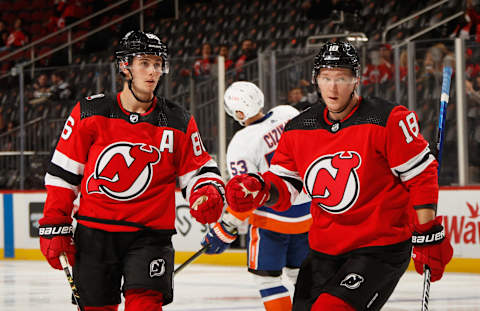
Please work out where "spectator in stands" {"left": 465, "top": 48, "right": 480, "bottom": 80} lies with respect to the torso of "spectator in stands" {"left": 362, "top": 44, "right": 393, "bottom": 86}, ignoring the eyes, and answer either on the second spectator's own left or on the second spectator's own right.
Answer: on the second spectator's own left

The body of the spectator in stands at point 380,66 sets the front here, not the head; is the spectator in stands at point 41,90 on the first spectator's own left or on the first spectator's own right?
on the first spectator's own right

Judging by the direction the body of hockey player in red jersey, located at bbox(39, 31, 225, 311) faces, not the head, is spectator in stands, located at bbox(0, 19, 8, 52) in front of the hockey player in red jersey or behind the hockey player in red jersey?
behind

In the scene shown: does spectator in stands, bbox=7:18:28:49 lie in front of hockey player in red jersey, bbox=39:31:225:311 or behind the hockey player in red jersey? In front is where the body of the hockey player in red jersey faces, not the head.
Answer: behind

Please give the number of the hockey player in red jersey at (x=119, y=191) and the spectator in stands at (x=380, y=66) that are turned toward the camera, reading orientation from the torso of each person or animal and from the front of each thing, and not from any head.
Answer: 2

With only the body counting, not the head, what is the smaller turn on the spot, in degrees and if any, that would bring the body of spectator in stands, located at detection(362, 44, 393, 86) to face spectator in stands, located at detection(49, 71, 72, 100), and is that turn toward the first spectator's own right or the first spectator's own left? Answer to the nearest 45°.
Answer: approximately 90° to the first spectator's own right

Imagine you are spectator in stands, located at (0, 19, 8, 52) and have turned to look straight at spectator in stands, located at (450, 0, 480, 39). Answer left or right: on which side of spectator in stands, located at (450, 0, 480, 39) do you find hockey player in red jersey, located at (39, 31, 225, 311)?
right
